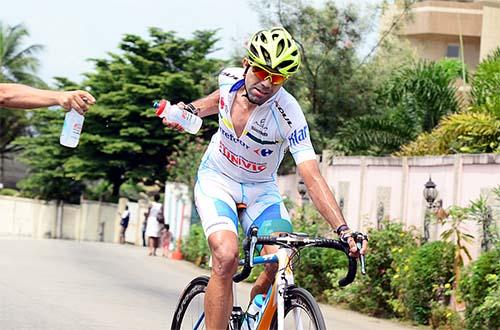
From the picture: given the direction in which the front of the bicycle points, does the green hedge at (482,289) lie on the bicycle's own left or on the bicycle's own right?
on the bicycle's own left

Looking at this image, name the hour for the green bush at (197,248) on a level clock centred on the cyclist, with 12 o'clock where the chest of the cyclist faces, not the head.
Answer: The green bush is roughly at 6 o'clock from the cyclist.

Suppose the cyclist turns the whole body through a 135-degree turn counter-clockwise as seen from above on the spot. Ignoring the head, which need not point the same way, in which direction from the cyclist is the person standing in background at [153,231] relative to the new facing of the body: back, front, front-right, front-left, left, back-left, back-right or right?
front-left

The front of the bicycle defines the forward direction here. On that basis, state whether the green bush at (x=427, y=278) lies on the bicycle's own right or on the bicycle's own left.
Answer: on the bicycle's own left

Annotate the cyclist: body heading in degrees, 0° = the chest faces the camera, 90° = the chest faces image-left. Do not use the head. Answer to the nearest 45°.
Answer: approximately 0°

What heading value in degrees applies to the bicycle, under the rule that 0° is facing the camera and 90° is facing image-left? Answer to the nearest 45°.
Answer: approximately 315°
